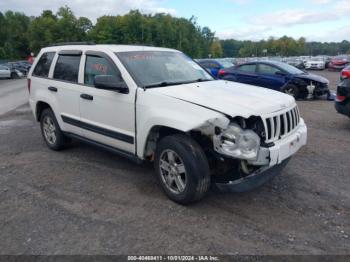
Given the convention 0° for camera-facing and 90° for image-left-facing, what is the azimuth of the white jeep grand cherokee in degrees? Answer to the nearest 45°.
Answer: approximately 315°

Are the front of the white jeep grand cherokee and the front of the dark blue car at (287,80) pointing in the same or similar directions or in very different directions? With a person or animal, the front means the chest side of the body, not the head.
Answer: same or similar directions

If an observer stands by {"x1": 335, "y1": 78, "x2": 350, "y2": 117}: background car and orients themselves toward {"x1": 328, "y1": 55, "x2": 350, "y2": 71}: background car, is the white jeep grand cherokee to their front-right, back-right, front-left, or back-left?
back-left

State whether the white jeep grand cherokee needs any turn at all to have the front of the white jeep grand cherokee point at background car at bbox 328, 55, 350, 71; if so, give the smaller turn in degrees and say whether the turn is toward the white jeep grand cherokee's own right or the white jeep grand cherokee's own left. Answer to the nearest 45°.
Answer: approximately 90° to the white jeep grand cherokee's own left

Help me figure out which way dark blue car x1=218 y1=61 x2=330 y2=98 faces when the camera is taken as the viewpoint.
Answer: facing the viewer and to the right of the viewer

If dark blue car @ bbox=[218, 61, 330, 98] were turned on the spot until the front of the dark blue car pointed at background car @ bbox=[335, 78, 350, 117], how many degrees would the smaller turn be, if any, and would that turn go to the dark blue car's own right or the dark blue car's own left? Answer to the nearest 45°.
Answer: approximately 45° to the dark blue car's own right

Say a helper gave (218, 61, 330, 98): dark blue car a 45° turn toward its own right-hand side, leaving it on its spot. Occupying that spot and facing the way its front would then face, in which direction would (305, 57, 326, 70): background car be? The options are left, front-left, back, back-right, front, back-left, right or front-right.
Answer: back

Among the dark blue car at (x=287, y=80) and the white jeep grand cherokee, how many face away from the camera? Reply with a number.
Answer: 0

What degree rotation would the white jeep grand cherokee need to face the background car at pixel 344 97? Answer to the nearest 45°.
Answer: approximately 90° to its left

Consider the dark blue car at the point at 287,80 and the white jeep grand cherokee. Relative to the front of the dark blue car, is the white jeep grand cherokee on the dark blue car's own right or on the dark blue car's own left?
on the dark blue car's own right
